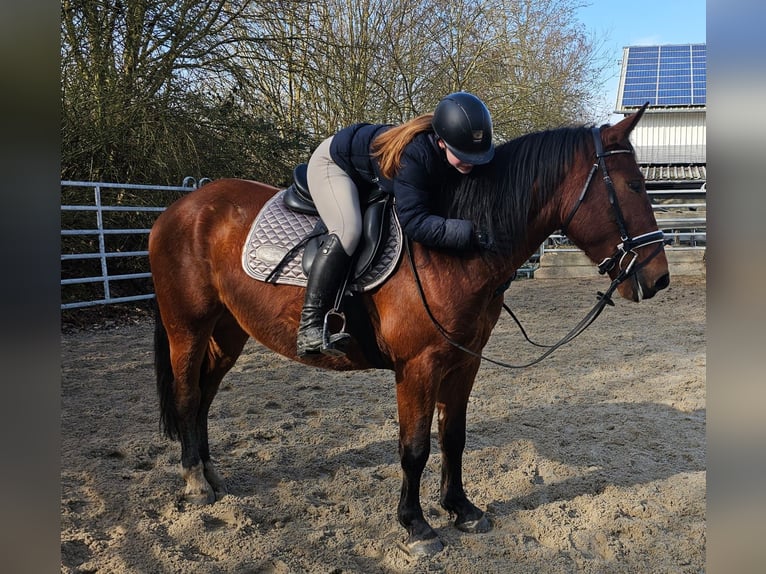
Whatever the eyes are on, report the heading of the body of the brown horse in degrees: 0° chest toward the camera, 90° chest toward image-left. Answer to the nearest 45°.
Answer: approximately 315°

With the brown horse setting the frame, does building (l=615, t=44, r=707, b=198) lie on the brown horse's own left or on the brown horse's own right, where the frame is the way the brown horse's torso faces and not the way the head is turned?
on the brown horse's own left

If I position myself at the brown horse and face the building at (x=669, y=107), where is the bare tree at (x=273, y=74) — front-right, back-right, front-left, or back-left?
front-left

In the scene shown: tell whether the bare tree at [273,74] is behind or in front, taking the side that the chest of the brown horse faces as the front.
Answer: behind

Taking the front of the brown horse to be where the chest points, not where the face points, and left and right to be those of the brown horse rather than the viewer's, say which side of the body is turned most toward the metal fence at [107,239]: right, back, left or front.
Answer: back
